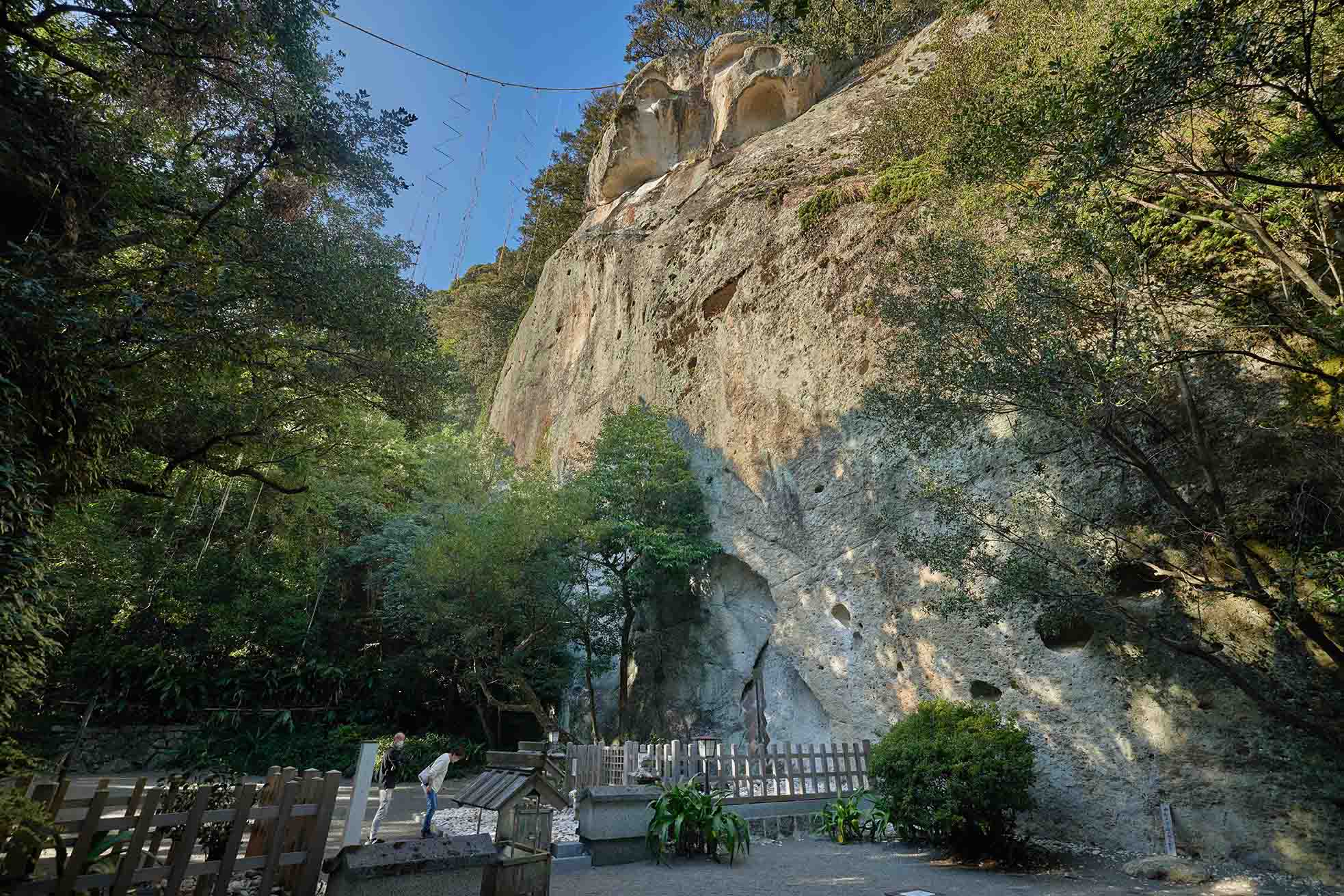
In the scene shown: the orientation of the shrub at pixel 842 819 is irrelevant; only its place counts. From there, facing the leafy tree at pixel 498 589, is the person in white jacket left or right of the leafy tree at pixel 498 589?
left

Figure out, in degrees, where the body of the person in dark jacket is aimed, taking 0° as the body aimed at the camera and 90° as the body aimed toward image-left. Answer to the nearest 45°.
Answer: approximately 270°

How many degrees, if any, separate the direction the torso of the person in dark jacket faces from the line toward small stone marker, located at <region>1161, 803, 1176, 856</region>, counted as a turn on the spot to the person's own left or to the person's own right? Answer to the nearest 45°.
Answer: approximately 45° to the person's own right

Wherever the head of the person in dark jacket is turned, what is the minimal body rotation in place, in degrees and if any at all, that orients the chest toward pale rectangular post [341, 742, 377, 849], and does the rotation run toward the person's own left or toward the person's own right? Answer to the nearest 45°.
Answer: approximately 90° to the person's own right

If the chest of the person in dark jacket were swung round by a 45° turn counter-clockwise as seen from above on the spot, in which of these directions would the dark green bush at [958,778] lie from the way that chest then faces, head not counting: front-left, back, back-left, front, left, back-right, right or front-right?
right

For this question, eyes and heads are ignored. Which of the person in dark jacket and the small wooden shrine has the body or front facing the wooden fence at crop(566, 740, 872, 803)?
the person in dark jacket

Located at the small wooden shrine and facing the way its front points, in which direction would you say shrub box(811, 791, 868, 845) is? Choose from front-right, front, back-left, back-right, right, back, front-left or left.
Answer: left

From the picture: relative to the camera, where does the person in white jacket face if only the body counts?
to the viewer's right
